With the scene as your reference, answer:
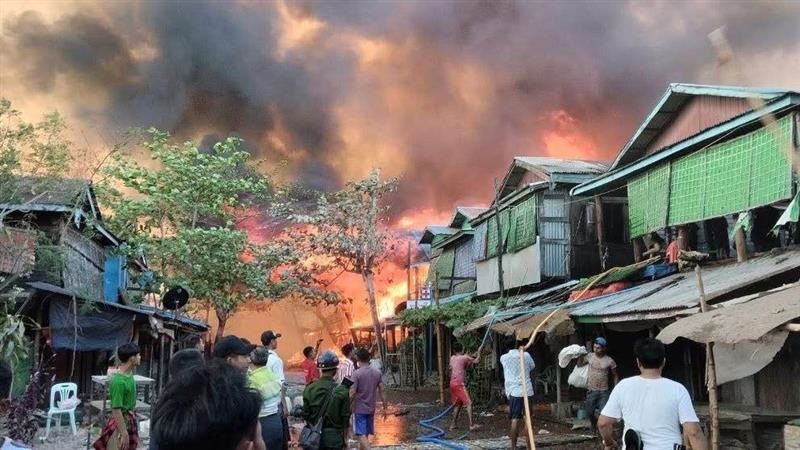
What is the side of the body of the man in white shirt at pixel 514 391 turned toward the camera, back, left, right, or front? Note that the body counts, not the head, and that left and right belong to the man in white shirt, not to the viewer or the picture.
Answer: back

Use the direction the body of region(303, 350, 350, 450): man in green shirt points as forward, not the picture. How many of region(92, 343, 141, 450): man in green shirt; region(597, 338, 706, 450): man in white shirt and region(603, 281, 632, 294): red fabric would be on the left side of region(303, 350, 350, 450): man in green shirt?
1

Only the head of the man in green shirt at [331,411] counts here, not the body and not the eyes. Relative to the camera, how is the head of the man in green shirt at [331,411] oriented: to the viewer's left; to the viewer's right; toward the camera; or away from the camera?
away from the camera

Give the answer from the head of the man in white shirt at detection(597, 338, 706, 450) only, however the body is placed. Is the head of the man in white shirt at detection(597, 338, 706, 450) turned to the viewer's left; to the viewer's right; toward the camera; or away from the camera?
away from the camera

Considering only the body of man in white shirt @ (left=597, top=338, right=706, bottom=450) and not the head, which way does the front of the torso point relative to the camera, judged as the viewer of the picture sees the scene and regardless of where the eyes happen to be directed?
away from the camera

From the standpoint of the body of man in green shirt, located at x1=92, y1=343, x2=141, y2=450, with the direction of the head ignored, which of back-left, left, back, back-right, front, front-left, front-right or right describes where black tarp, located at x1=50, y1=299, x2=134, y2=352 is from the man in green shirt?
left

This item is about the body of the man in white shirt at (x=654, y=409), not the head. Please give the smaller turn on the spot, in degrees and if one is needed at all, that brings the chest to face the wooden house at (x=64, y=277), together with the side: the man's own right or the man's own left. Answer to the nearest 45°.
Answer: approximately 45° to the man's own left
